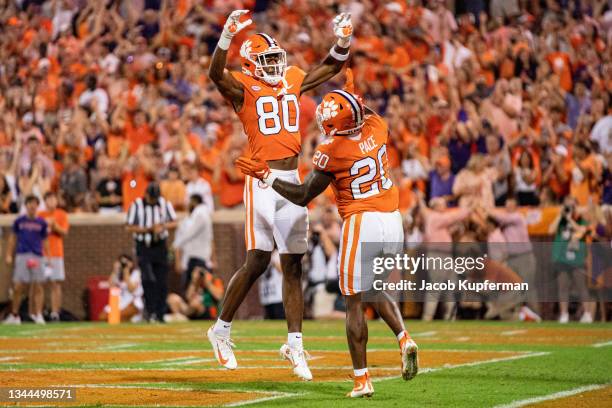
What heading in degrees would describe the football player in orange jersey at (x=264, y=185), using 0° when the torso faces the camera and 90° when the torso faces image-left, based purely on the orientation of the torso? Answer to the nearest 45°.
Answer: approximately 315°

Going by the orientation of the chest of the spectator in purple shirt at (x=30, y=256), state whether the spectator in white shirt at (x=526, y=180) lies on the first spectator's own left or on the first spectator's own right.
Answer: on the first spectator's own left

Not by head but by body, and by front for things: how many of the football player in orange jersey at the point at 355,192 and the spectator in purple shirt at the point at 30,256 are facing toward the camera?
1

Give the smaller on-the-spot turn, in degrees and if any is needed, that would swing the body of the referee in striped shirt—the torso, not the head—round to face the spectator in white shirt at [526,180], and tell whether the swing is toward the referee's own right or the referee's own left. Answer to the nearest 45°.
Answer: approximately 90° to the referee's own left
